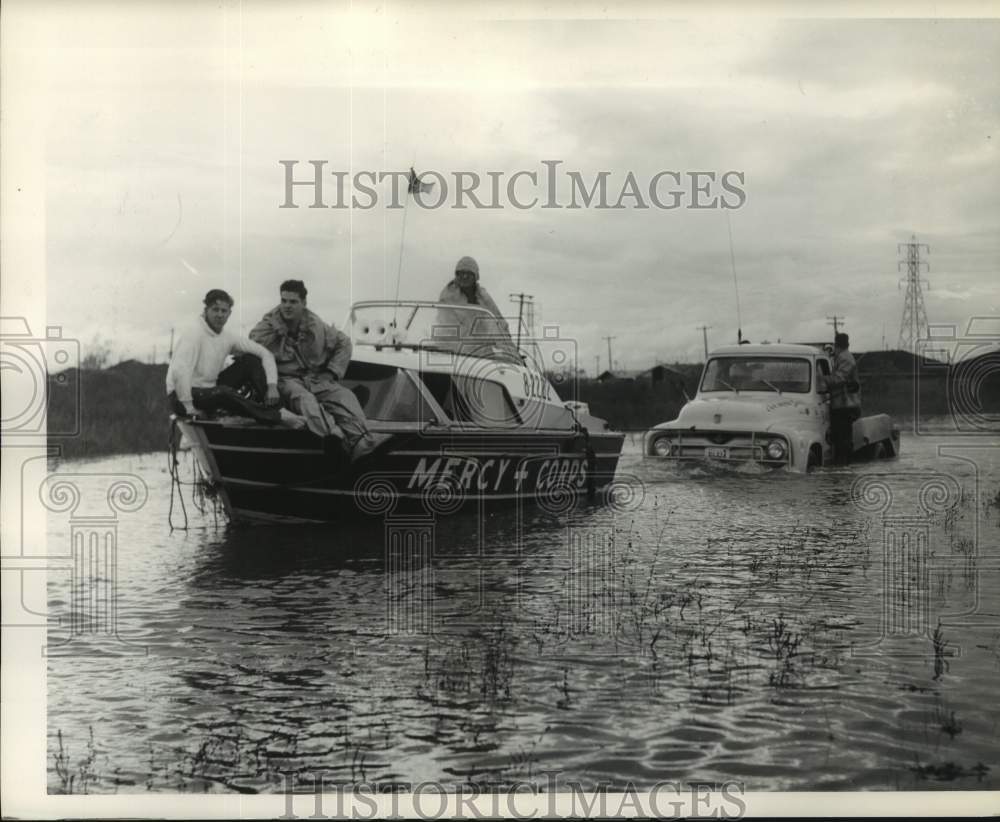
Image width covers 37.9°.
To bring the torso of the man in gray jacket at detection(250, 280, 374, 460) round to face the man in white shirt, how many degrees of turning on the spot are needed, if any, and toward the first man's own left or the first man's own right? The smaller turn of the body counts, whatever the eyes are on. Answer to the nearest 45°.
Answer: approximately 45° to the first man's own right

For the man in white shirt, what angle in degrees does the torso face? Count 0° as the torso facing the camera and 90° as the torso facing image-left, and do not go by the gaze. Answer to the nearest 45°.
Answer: approximately 315°

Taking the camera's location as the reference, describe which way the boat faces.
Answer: facing the viewer and to the left of the viewer

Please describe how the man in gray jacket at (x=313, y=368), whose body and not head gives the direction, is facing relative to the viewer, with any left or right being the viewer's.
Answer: facing the viewer

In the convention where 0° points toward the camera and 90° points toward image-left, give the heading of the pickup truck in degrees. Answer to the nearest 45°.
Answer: approximately 45°

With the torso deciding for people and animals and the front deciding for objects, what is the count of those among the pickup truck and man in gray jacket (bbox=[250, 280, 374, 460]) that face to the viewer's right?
0
